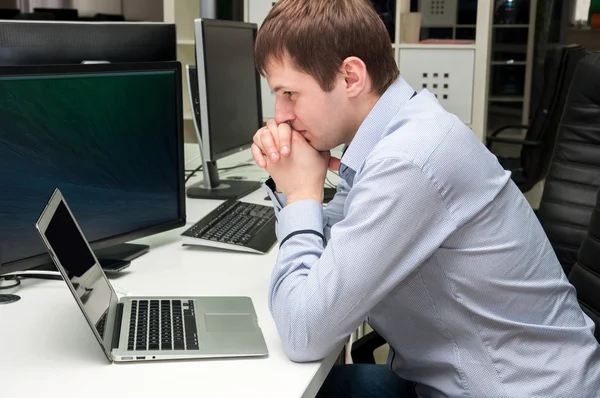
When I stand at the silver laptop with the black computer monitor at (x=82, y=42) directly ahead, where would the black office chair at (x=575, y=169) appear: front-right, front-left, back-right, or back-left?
front-right

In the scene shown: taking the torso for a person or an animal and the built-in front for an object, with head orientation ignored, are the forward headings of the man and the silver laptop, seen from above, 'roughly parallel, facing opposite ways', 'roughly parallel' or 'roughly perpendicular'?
roughly parallel, facing opposite ways

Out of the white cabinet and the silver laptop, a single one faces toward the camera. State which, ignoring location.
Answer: the white cabinet

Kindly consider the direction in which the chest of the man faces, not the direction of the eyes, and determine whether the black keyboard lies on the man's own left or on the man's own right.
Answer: on the man's own right

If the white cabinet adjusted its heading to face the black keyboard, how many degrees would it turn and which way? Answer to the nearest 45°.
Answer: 0° — it already faces it

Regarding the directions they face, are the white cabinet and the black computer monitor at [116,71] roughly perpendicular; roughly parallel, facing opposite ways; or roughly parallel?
roughly perpendicular

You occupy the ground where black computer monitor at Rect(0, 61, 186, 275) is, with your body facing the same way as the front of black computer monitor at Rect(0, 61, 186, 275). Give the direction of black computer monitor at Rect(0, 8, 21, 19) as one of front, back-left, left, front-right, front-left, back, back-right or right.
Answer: back-left

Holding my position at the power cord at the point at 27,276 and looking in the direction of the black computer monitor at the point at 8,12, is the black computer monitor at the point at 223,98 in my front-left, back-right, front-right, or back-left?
front-right

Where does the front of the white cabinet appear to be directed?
toward the camera

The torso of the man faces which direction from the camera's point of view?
to the viewer's left

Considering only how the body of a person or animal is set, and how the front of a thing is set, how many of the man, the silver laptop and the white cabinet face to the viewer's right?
1

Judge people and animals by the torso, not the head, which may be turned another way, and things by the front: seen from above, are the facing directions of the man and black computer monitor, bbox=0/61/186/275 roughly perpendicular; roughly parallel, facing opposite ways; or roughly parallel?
roughly parallel, facing opposite ways

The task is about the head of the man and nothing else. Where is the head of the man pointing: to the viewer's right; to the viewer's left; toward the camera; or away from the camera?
to the viewer's left

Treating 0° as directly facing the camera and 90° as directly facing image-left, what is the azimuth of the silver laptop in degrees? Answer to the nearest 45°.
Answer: approximately 270°

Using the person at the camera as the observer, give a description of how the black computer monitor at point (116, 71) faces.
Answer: facing the viewer and to the right of the viewer

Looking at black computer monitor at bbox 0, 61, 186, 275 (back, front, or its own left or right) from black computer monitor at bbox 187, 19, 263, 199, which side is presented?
left

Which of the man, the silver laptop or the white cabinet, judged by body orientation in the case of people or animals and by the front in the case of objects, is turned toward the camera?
the white cabinet

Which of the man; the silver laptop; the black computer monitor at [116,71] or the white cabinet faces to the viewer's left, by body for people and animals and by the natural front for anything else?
the man

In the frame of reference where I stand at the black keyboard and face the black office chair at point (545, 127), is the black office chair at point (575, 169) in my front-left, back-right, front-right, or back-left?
front-right
